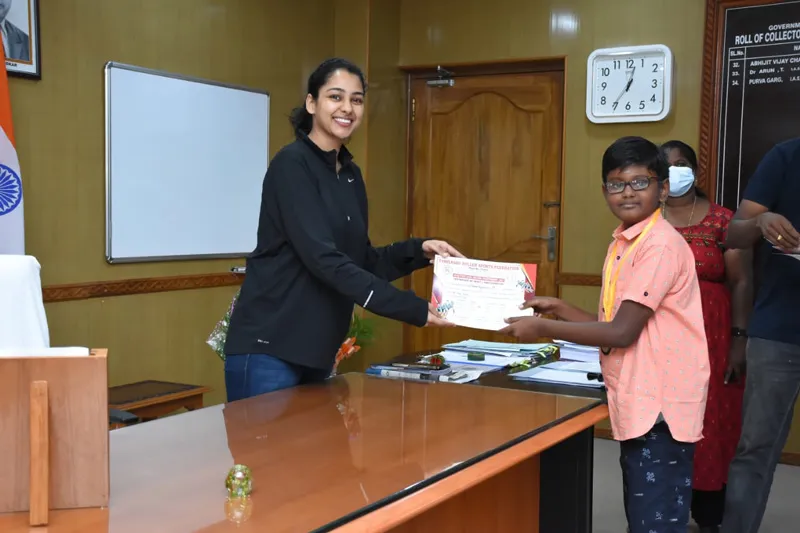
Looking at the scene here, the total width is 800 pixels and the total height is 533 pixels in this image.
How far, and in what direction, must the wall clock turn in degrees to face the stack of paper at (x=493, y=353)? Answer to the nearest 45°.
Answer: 0° — it already faces it

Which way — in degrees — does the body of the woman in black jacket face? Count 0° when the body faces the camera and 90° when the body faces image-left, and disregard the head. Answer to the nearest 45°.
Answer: approximately 315°

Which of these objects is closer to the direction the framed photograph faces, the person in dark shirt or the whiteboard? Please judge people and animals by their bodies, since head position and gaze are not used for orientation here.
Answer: the person in dark shirt
